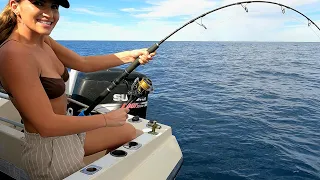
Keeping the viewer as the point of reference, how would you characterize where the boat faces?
facing the viewer and to the left of the viewer
